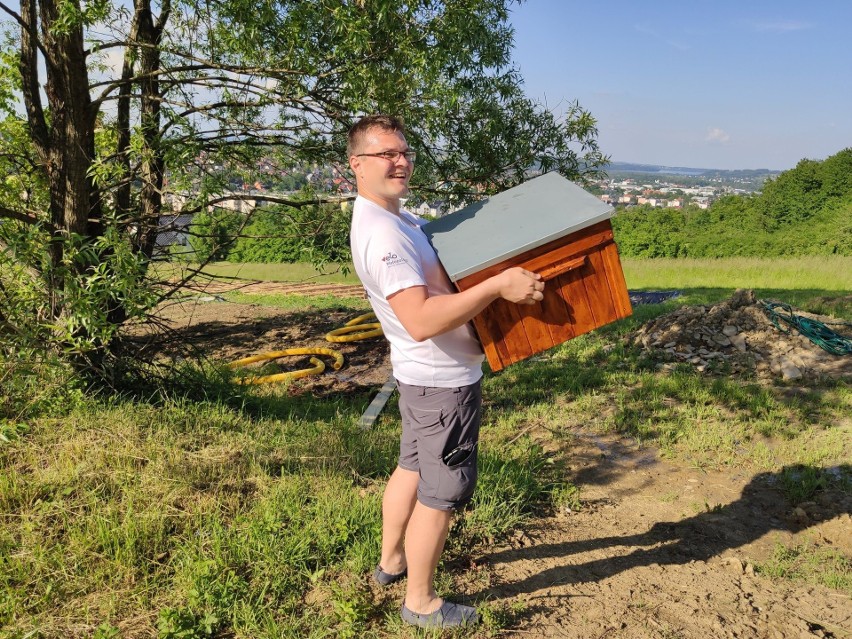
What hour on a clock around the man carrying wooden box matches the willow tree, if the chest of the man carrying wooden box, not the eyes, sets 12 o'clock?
The willow tree is roughly at 8 o'clock from the man carrying wooden box.

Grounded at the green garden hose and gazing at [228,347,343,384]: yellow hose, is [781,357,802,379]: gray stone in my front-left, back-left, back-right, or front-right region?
front-left

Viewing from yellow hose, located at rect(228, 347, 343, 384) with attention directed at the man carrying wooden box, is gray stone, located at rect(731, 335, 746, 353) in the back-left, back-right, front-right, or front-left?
front-left

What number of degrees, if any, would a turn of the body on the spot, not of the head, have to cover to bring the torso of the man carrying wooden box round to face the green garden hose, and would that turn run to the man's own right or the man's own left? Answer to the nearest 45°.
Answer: approximately 45° to the man's own left

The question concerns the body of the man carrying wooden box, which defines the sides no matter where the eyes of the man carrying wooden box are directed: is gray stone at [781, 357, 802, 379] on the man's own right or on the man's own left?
on the man's own left

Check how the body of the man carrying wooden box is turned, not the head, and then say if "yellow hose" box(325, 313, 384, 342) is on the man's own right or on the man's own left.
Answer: on the man's own left

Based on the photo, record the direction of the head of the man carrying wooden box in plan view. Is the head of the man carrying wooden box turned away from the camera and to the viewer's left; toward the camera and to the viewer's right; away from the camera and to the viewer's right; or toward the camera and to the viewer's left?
toward the camera and to the viewer's right

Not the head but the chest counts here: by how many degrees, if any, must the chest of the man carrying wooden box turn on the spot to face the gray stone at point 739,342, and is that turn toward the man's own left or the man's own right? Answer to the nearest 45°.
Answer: approximately 45° to the man's own left

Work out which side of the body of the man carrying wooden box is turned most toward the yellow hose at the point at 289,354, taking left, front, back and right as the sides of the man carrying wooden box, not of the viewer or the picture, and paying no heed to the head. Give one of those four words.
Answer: left

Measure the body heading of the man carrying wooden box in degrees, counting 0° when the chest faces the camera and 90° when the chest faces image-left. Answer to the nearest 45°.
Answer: approximately 270°
